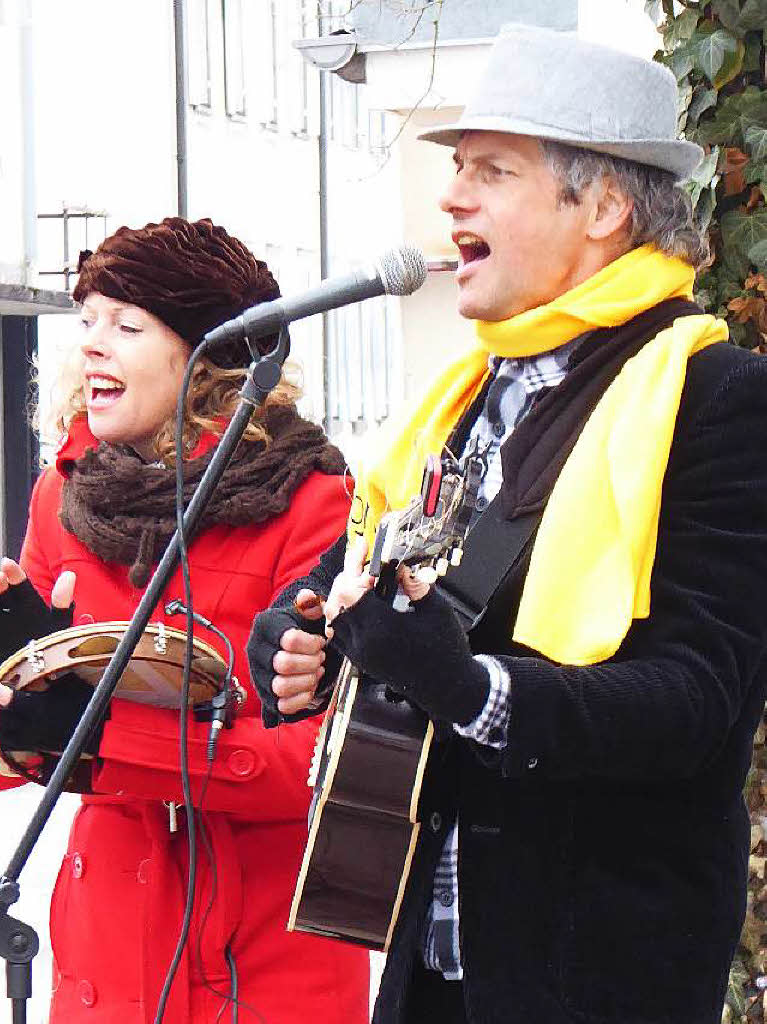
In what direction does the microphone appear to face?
to the viewer's right

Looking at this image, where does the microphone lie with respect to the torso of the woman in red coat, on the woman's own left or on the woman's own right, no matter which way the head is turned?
on the woman's own left

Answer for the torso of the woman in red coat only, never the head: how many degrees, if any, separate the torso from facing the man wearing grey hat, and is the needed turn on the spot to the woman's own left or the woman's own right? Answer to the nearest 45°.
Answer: approximately 90° to the woman's own left

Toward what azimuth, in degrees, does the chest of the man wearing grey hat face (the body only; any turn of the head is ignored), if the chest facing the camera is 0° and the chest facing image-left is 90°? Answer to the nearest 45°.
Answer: approximately 45°

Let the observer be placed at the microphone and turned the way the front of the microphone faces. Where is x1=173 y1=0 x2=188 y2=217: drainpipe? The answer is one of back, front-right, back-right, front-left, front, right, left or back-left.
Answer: left

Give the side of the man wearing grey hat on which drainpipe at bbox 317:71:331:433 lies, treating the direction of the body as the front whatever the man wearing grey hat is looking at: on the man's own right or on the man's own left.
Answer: on the man's own right

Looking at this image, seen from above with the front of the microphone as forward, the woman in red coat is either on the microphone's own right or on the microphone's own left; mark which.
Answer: on the microphone's own left

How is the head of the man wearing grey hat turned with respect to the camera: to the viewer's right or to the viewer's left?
to the viewer's left

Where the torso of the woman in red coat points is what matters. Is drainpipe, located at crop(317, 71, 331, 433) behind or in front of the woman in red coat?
behind

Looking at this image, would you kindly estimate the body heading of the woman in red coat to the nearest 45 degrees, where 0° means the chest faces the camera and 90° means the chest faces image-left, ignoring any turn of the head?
approximately 45°

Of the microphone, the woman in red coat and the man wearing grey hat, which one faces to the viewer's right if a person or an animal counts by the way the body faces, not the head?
the microphone

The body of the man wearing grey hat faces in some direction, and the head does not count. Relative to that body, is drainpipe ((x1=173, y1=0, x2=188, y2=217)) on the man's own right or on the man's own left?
on the man's own right
